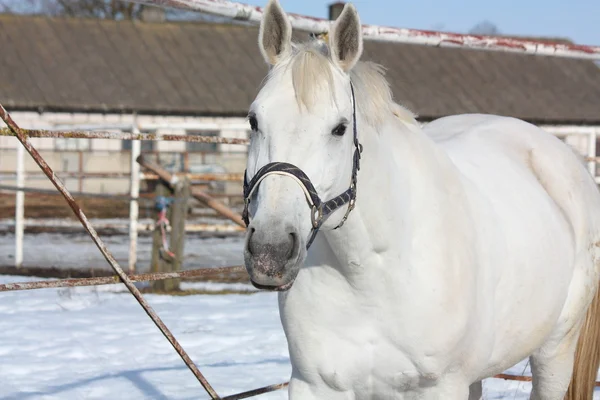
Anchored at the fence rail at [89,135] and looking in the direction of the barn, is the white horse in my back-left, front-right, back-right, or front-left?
back-right

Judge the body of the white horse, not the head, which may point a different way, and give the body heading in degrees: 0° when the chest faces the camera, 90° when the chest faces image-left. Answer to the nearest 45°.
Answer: approximately 45°

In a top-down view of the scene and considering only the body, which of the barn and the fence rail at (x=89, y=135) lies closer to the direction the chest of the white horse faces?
the fence rail

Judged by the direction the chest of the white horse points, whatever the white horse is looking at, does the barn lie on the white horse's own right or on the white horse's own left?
on the white horse's own right

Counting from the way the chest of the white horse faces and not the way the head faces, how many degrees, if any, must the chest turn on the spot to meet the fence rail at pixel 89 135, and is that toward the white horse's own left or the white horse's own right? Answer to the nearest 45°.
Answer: approximately 90° to the white horse's own right

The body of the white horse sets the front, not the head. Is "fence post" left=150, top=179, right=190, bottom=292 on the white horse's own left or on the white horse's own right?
on the white horse's own right

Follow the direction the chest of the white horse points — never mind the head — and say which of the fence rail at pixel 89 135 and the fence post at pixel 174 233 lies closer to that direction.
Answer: the fence rail
